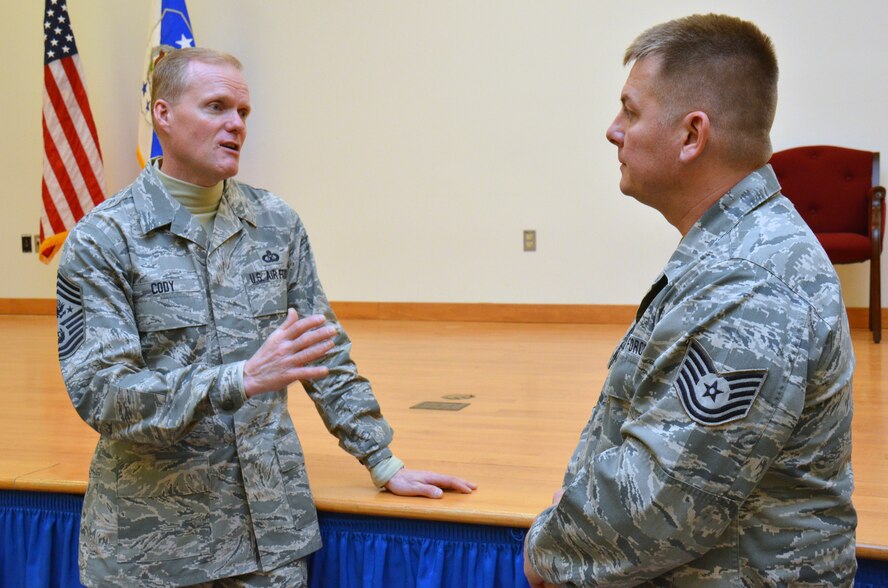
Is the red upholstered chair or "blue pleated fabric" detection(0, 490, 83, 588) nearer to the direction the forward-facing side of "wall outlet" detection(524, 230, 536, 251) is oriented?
the blue pleated fabric

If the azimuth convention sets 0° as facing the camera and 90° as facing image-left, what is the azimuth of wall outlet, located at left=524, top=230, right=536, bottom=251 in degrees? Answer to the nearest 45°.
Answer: approximately 0°

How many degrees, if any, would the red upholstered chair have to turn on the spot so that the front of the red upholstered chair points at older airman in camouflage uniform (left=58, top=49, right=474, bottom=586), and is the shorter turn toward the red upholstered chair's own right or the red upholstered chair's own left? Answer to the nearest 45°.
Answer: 0° — it already faces them

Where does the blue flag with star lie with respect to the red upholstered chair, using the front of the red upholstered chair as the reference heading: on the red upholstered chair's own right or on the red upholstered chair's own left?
on the red upholstered chair's own right

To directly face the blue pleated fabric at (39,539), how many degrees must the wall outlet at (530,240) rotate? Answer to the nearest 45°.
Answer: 0° — it already faces it

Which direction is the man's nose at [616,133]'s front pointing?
to the viewer's left

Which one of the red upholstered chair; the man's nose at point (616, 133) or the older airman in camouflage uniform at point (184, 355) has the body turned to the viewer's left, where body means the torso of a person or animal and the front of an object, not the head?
the man's nose

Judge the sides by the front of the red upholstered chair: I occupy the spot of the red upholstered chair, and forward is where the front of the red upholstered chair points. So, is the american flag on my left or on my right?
on my right

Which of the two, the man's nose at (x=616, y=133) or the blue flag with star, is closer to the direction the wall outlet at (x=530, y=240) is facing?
the man's nose

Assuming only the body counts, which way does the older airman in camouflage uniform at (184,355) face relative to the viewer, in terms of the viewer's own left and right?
facing the viewer and to the right of the viewer

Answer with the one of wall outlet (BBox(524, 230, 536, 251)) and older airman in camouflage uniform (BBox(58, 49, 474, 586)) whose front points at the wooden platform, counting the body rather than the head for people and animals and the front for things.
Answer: the wall outlet

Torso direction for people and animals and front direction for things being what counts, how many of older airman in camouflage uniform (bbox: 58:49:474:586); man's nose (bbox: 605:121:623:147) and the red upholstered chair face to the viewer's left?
1

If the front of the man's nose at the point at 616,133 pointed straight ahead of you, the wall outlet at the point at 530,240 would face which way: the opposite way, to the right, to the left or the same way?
to the left
